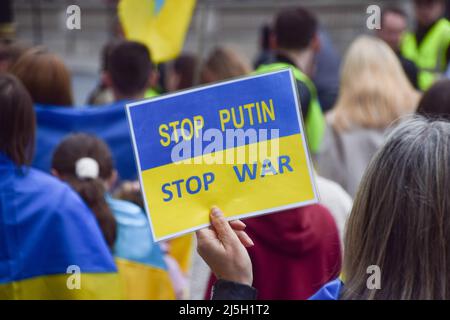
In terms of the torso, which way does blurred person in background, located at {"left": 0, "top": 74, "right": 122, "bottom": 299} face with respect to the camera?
away from the camera

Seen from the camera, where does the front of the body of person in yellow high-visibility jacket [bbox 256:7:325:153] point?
away from the camera

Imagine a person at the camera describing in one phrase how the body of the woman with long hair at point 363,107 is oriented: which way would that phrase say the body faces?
away from the camera

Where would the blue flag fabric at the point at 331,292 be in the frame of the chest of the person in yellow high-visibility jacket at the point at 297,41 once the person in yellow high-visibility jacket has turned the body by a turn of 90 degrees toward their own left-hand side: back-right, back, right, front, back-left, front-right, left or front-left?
left

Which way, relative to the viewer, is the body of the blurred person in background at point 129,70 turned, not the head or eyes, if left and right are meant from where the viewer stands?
facing away from the viewer

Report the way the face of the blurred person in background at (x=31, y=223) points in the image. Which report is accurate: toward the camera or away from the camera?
away from the camera

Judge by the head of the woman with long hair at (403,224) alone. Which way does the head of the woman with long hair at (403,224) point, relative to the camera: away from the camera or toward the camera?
away from the camera

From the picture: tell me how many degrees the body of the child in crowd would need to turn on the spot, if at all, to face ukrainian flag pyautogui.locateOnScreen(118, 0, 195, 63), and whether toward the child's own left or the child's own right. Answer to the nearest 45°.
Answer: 0° — they already face it

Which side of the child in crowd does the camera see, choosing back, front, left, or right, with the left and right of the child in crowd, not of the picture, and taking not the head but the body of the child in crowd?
back

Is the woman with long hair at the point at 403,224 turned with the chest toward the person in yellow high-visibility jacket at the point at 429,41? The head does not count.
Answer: yes

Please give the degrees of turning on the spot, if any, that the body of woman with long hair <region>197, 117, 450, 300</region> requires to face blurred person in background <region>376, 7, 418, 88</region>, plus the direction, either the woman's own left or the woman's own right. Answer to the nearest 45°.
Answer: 0° — they already face them

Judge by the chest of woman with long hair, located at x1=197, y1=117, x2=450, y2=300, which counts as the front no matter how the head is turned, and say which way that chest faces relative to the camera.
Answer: away from the camera

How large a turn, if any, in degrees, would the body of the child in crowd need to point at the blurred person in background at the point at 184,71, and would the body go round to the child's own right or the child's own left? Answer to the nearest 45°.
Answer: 0° — they already face them
